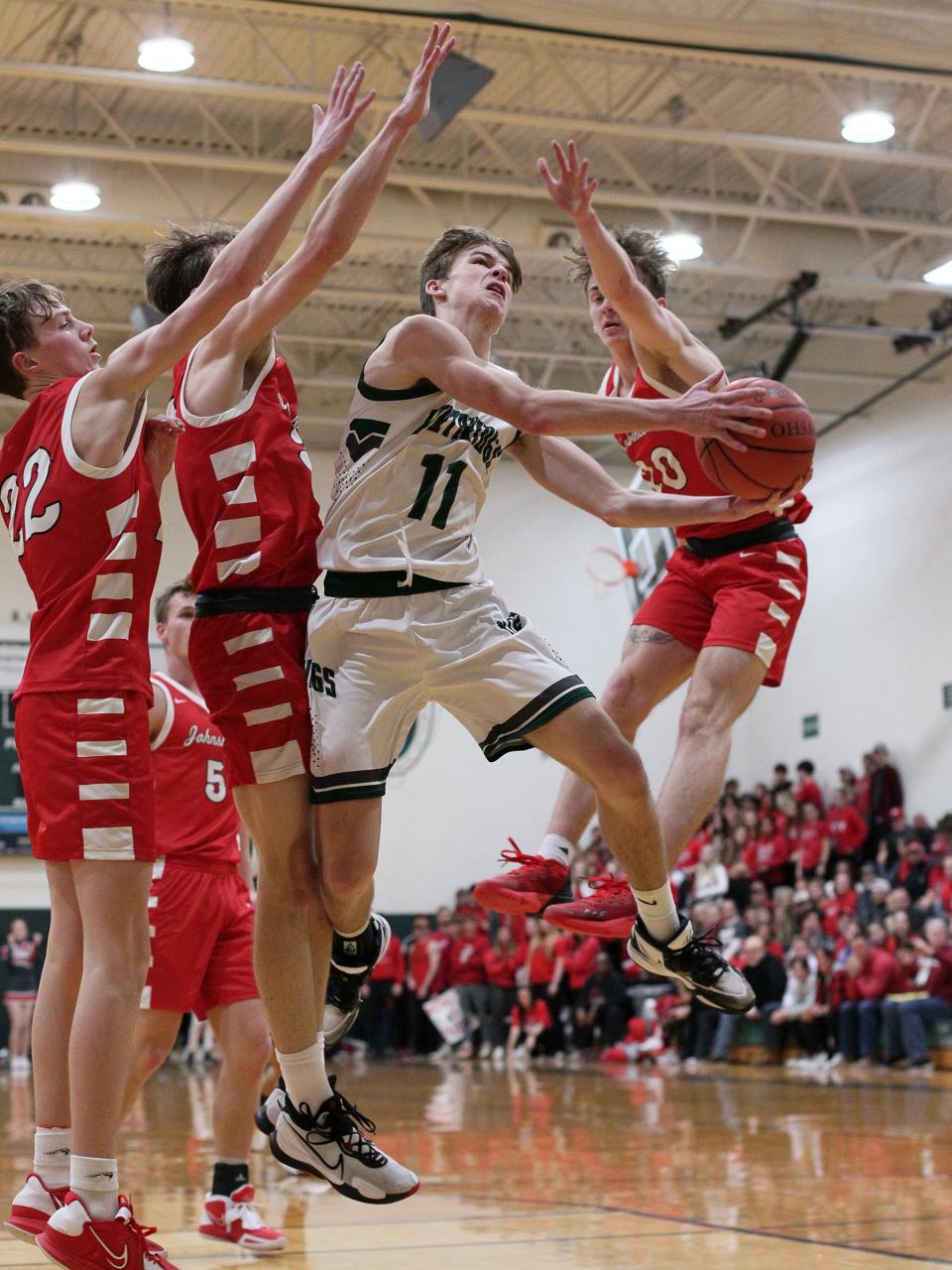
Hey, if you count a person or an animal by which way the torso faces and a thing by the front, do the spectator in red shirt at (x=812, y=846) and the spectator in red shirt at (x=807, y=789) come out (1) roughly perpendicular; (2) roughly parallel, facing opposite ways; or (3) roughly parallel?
roughly parallel

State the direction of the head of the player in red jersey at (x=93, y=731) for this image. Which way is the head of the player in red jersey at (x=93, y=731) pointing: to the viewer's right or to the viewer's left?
to the viewer's right

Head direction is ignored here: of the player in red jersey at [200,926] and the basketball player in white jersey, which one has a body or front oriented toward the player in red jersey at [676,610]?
the player in red jersey at [200,926]

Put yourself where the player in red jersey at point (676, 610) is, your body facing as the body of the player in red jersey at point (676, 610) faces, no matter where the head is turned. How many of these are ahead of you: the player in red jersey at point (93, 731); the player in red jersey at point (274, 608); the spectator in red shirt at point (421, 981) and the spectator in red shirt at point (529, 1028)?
2

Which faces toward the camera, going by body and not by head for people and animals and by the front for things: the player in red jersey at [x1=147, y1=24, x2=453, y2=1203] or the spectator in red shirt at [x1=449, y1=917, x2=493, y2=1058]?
the spectator in red shirt

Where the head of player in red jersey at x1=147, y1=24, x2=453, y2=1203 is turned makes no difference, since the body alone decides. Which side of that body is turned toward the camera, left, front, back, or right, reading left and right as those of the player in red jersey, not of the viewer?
right

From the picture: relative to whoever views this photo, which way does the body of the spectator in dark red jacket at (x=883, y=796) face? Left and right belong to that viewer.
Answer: facing the viewer and to the left of the viewer

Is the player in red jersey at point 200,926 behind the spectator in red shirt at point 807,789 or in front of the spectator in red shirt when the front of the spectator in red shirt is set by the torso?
in front

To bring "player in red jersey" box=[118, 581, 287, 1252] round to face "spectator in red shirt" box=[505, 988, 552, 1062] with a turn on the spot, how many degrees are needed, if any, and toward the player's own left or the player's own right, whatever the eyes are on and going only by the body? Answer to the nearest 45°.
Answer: approximately 135° to the player's own left

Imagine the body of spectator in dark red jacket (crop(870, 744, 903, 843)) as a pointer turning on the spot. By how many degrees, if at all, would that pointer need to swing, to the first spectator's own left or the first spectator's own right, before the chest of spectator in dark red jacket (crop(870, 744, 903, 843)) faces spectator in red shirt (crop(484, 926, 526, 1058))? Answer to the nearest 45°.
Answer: approximately 45° to the first spectator's own right

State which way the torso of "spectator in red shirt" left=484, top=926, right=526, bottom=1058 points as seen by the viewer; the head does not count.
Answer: toward the camera

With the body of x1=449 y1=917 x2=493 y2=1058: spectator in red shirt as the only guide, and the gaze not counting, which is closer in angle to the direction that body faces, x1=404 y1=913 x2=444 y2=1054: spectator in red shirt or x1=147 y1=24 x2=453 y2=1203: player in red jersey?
the player in red jersey

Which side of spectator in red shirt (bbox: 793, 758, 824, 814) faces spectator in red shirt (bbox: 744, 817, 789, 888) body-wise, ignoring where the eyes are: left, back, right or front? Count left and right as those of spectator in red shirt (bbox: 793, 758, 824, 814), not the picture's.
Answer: front

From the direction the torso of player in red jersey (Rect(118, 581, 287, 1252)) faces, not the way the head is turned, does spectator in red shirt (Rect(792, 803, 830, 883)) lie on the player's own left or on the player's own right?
on the player's own left

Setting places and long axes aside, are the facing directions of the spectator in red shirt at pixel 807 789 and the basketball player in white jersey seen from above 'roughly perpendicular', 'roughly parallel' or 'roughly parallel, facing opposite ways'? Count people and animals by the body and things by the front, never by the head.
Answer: roughly perpendicular
